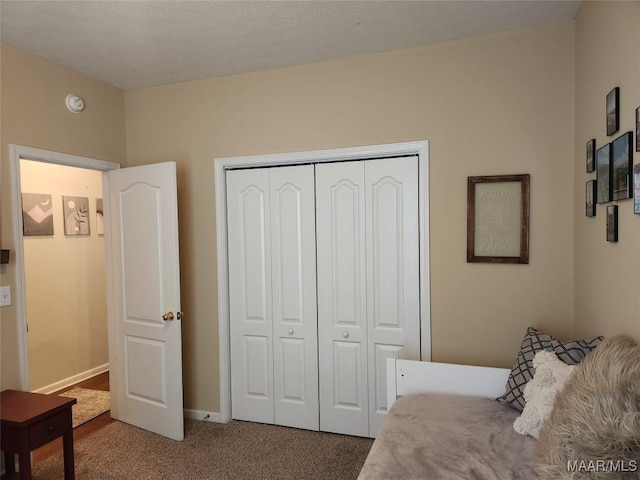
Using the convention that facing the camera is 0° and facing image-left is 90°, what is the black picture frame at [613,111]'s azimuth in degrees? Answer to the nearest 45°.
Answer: approximately 90°

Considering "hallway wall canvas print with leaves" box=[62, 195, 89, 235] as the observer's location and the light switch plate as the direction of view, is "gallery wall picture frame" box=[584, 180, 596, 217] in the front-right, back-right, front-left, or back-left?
front-left

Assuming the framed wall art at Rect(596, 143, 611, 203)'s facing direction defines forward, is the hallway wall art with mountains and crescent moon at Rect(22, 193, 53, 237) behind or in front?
in front

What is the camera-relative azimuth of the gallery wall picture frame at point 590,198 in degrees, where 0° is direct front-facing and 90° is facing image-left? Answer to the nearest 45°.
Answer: approximately 90°

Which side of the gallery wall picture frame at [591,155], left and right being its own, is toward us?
left

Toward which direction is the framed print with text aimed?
toward the camera

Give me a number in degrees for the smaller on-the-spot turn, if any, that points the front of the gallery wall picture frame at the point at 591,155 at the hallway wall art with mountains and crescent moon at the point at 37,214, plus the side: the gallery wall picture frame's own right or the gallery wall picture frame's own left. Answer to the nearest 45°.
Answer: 0° — it already faces it

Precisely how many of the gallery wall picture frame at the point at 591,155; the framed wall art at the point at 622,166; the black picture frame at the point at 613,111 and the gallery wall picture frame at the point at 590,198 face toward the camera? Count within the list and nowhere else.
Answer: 0

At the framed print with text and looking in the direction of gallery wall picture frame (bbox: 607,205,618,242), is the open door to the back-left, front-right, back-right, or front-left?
back-right

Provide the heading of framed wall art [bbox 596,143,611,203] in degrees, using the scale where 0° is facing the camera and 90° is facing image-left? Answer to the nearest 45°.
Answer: approximately 90°

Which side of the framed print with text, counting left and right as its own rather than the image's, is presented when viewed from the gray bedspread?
front

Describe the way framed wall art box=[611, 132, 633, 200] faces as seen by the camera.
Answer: facing to the left of the viewer

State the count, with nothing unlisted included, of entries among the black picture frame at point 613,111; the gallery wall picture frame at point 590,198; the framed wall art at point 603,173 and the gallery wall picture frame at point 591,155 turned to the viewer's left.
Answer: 4

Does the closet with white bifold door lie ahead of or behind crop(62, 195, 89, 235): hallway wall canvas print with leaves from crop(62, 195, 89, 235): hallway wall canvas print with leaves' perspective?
ahead
